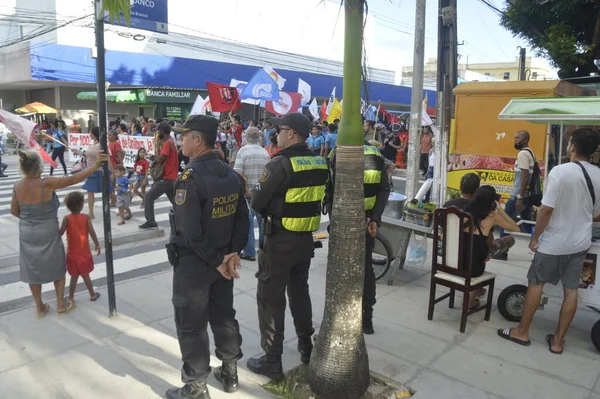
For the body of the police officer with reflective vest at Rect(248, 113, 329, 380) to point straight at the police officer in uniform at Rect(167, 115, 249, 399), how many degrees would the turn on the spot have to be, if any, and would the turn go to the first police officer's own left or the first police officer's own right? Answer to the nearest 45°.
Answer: approximately 90° to the first police officer's own left

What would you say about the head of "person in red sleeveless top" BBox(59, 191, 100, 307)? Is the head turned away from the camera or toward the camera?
away from the camera

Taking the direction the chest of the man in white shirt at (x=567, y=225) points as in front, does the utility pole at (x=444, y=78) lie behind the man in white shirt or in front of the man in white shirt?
in front

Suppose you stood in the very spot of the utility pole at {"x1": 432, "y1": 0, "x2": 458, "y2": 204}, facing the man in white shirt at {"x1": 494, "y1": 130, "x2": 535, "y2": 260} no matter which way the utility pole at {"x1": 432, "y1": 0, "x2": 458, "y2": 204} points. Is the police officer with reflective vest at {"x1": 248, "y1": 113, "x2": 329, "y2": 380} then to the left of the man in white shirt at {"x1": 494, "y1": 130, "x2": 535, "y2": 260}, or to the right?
right

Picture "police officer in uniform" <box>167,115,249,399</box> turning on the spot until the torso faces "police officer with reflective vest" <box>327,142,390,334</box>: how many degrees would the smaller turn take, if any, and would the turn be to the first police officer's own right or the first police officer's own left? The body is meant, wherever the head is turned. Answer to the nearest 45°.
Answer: approximately 90° to the first police officer's own right

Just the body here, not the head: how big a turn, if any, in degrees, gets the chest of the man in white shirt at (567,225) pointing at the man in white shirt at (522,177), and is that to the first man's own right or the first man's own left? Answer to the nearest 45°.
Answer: approximately 45° to the first man's own right

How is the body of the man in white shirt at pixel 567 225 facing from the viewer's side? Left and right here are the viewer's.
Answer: facing away from the viewer and to the left of the viewer

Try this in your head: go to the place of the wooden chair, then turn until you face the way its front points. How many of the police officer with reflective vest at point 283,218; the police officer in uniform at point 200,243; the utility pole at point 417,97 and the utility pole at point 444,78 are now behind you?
2

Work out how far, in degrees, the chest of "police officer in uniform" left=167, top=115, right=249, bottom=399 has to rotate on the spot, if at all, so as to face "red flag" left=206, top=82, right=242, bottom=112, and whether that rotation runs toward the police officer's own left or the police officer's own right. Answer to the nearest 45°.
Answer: approximately 45° to the police officer's own right

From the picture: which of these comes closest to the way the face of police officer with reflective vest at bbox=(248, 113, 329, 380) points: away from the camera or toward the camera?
away from the camera

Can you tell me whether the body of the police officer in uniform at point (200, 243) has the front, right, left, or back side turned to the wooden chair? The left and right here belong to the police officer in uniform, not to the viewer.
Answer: right

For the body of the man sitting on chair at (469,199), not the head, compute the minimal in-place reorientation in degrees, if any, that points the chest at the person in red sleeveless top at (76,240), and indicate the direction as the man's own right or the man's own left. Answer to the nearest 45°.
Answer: approximately 135° to the man's own left
